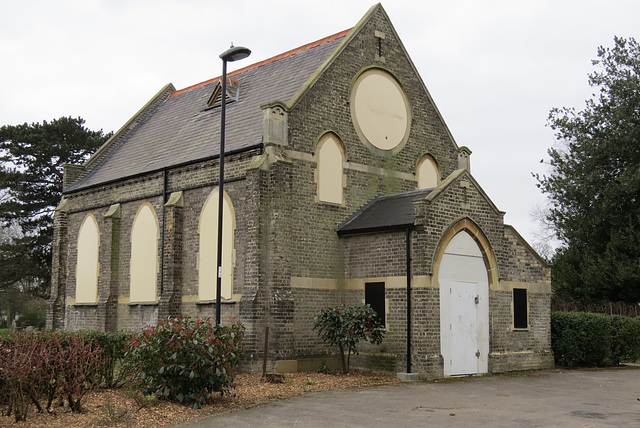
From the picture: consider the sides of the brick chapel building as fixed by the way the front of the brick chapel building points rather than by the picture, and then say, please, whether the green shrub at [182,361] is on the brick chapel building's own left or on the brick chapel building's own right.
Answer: on the brick chapel building's own right

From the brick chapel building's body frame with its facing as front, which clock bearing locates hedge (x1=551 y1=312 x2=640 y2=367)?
The hedge is roughly at 10 o'clock from the brick chapel building.

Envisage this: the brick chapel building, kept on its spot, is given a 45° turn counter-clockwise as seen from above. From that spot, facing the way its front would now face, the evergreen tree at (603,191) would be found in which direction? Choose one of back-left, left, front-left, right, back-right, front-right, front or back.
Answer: front-left

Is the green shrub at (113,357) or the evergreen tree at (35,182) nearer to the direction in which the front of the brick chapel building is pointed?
the green shrub

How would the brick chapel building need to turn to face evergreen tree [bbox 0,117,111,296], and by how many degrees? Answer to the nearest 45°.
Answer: approximately 180°

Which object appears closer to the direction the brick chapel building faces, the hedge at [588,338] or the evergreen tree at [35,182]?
the hedge

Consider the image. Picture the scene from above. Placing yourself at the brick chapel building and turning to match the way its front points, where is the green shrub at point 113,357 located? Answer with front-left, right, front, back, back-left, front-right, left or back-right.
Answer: right

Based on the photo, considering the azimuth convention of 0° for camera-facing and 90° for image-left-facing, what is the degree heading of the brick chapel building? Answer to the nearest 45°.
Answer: approximately 315°
